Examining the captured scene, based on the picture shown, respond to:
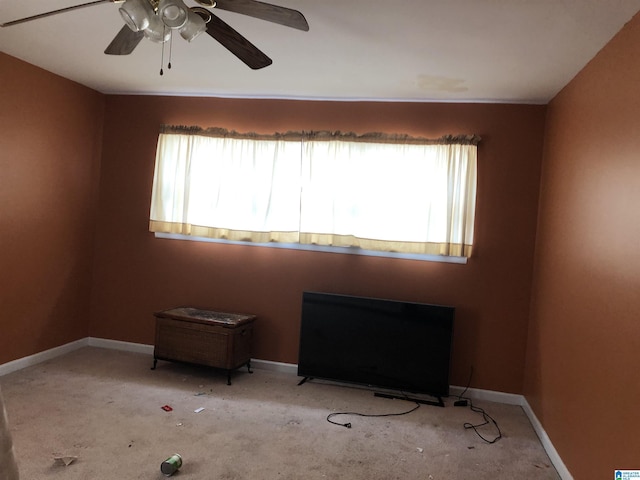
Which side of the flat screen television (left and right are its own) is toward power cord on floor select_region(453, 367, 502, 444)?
left

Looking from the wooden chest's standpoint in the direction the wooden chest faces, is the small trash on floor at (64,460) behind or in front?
in front

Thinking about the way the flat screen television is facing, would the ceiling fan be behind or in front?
in front

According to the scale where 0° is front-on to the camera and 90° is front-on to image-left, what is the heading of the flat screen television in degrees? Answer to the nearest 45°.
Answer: approximately 0°

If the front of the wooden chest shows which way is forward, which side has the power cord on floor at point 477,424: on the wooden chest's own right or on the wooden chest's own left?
on the wooden chest's own left

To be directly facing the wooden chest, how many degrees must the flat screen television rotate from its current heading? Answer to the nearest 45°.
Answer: approximately 90° to its right

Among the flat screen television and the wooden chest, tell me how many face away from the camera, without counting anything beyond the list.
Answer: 0

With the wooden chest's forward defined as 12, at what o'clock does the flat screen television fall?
The flat screen television is roughly at 8 o'clock from the wooden chest.
